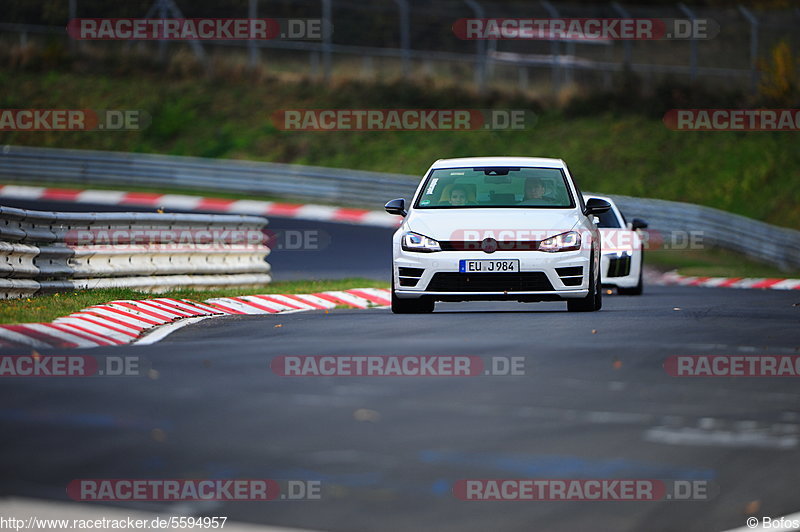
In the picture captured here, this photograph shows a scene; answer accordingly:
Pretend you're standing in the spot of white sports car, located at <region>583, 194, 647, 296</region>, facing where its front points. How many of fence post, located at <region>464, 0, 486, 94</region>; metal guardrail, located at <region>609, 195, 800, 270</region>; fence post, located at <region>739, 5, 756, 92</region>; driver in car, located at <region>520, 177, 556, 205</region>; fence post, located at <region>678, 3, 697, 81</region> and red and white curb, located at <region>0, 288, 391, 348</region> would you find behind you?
4

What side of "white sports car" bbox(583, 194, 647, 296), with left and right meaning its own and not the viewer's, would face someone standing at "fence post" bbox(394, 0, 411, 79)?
back

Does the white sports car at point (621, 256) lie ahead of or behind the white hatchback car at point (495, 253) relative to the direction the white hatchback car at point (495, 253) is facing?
behind

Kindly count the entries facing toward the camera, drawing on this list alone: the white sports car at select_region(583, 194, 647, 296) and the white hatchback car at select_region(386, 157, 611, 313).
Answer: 2

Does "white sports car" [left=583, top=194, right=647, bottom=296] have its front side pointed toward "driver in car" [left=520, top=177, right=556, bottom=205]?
yes

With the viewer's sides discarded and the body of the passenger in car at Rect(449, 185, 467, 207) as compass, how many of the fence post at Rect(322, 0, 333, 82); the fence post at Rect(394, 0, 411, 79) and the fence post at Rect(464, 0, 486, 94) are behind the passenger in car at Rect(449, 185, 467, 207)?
3

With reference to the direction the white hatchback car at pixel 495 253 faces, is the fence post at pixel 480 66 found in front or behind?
behind

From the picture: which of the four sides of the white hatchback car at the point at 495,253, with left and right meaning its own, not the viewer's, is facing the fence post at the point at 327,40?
back

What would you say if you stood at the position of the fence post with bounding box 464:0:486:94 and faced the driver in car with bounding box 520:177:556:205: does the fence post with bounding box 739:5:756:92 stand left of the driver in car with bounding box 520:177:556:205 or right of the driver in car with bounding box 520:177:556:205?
left

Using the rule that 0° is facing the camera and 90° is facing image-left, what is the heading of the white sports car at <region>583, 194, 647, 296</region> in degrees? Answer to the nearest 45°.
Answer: approximately 0°
